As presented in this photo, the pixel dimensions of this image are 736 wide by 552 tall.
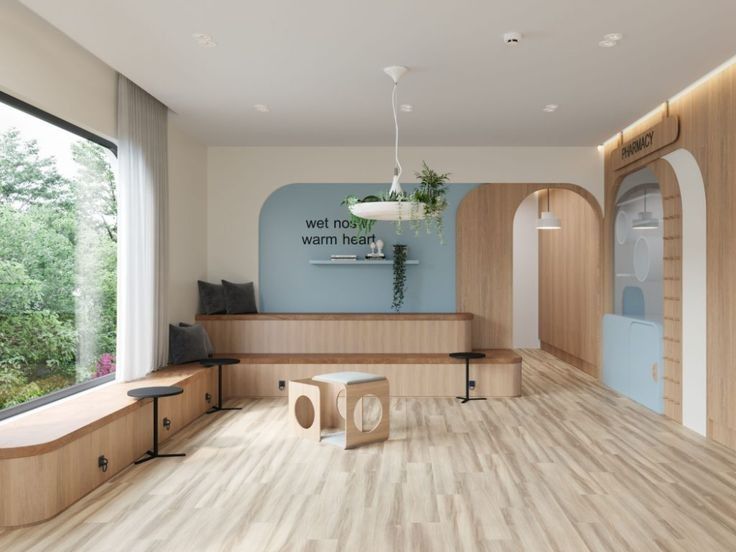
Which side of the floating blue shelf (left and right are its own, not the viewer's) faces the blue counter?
left

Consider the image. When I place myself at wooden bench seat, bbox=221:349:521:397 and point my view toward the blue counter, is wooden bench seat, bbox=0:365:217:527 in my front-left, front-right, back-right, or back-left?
back-right

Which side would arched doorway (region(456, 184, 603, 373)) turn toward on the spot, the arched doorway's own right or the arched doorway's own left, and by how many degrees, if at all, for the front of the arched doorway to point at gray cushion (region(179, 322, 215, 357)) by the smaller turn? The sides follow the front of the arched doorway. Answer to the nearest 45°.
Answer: approximately 45° to the arched doorway's own right

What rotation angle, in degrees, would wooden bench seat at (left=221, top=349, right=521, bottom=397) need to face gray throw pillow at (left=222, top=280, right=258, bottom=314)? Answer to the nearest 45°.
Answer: approximately 90° to its right

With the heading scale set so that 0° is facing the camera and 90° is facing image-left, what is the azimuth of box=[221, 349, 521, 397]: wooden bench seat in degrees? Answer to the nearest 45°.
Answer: approximately 0°

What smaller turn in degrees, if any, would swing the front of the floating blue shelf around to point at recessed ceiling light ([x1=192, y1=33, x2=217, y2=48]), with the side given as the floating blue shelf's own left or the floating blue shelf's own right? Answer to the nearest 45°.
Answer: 0° — it already faces it
